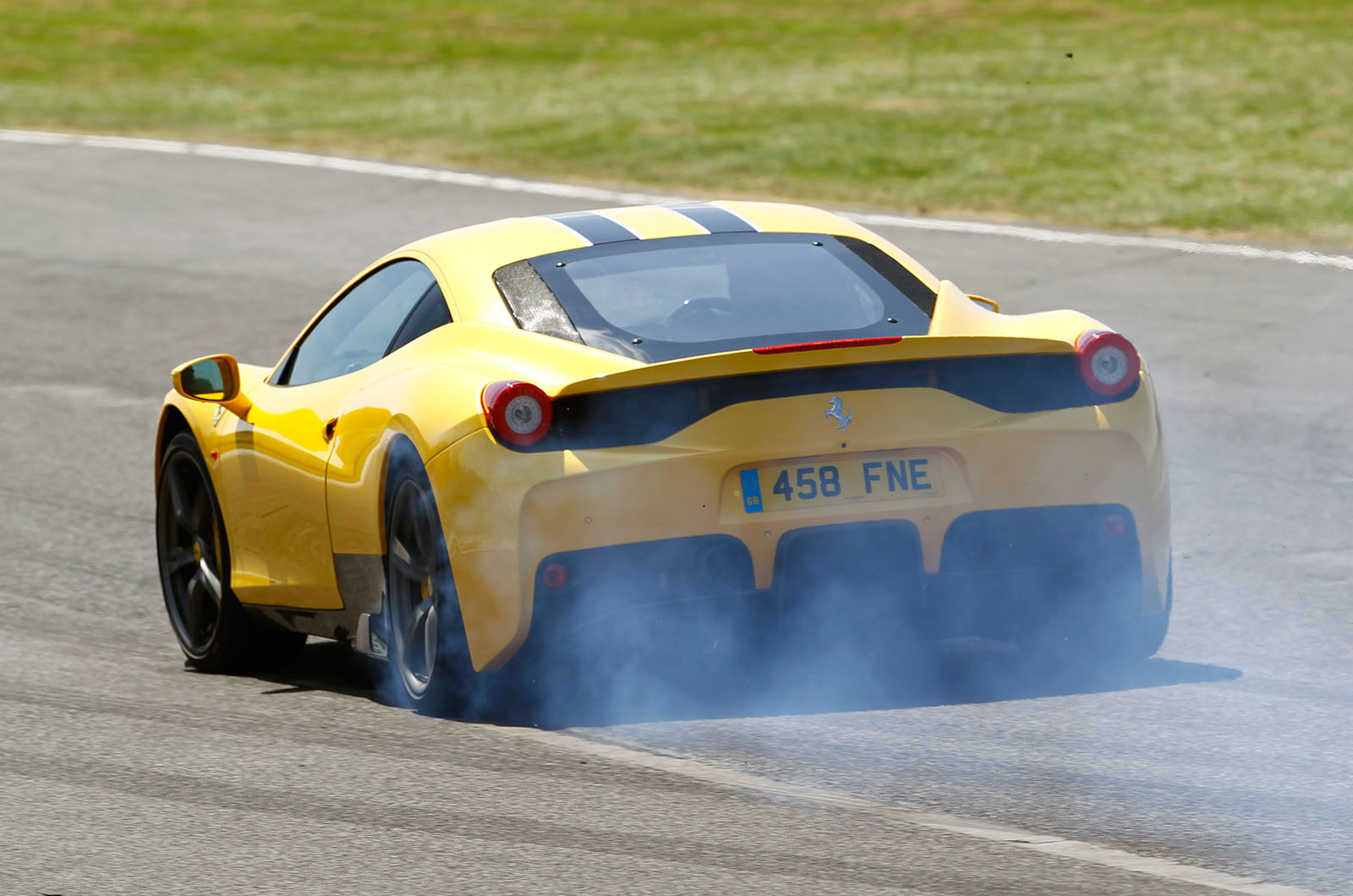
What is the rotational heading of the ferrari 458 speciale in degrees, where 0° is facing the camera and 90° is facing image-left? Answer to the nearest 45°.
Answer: approximately 135°
